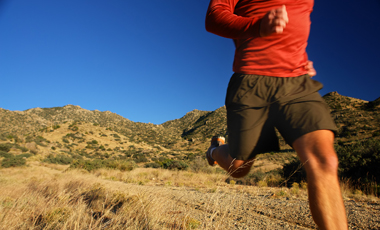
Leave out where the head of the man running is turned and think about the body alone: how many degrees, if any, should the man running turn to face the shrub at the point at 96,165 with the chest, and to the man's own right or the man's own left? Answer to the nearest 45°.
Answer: approximately 180°

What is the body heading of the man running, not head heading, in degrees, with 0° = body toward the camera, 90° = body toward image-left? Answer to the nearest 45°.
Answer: approximately 315°
